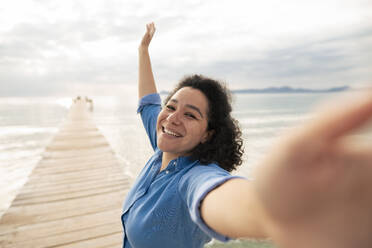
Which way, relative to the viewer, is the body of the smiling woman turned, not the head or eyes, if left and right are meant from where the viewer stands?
facing the viewer and to the left of the viewer
